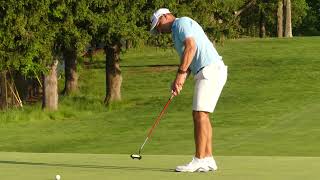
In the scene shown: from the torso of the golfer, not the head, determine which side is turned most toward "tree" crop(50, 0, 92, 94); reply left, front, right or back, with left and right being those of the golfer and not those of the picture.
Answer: right

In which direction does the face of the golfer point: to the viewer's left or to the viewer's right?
to the viewer's left

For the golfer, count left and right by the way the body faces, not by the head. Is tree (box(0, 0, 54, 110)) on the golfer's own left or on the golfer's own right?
on the golfer's own right

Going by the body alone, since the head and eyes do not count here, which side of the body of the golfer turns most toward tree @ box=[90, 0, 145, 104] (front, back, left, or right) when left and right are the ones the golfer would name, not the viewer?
right

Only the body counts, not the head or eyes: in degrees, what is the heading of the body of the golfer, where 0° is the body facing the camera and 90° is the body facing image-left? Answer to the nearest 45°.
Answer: approximately 90°
